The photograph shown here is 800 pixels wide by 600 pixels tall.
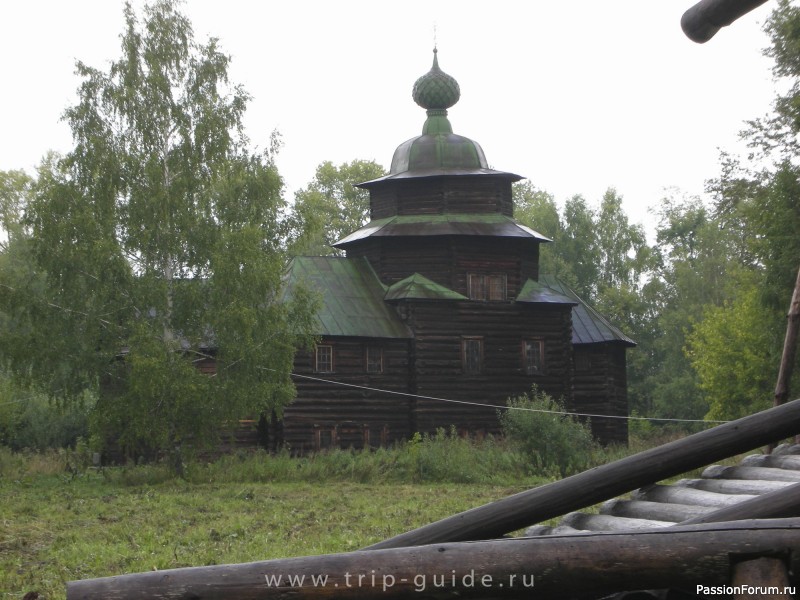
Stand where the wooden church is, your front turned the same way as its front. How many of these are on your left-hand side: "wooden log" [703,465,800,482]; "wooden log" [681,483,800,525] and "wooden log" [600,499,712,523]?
3

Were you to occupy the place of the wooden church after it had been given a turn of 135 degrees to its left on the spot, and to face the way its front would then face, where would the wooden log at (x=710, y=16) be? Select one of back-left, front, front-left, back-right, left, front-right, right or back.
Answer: front-right

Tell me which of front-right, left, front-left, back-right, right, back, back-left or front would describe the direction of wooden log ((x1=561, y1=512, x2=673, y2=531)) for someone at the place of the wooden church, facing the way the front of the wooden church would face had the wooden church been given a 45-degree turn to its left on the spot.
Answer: front-left

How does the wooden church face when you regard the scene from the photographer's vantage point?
facing to the left of the viewer

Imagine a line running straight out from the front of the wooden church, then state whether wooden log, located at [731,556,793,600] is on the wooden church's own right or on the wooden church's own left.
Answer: on the wooden church's own left

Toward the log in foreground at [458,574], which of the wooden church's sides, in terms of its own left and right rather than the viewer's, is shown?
left

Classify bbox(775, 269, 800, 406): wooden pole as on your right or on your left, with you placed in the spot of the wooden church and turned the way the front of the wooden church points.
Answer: on your left

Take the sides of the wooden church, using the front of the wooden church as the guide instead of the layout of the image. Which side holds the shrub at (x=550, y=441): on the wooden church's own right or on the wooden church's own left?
on the wooden church's own left

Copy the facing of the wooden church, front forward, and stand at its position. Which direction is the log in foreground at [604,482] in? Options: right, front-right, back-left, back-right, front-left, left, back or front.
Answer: left

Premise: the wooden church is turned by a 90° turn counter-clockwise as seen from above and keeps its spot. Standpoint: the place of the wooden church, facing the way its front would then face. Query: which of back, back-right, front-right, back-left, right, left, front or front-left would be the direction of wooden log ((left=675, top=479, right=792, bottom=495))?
front

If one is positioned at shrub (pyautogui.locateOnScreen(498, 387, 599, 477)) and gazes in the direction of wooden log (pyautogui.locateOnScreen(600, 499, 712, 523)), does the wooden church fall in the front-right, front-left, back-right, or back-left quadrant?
back-right

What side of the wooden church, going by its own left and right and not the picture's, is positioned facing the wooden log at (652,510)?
left

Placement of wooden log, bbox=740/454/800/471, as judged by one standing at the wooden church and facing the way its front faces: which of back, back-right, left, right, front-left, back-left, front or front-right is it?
left
